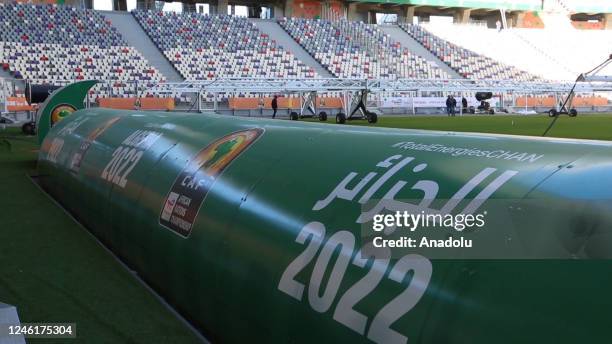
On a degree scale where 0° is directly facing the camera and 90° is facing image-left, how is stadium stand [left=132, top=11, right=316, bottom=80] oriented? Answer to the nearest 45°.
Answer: approximately 315°

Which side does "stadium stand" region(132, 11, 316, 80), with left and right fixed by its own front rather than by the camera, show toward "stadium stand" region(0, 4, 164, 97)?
right

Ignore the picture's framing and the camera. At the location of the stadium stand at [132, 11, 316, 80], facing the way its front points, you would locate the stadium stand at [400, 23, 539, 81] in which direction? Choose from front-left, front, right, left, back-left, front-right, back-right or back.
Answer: front-left

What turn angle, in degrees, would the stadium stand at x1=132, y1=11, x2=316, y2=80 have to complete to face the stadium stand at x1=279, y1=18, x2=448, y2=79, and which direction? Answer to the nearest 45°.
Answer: approximately 45° to its left
